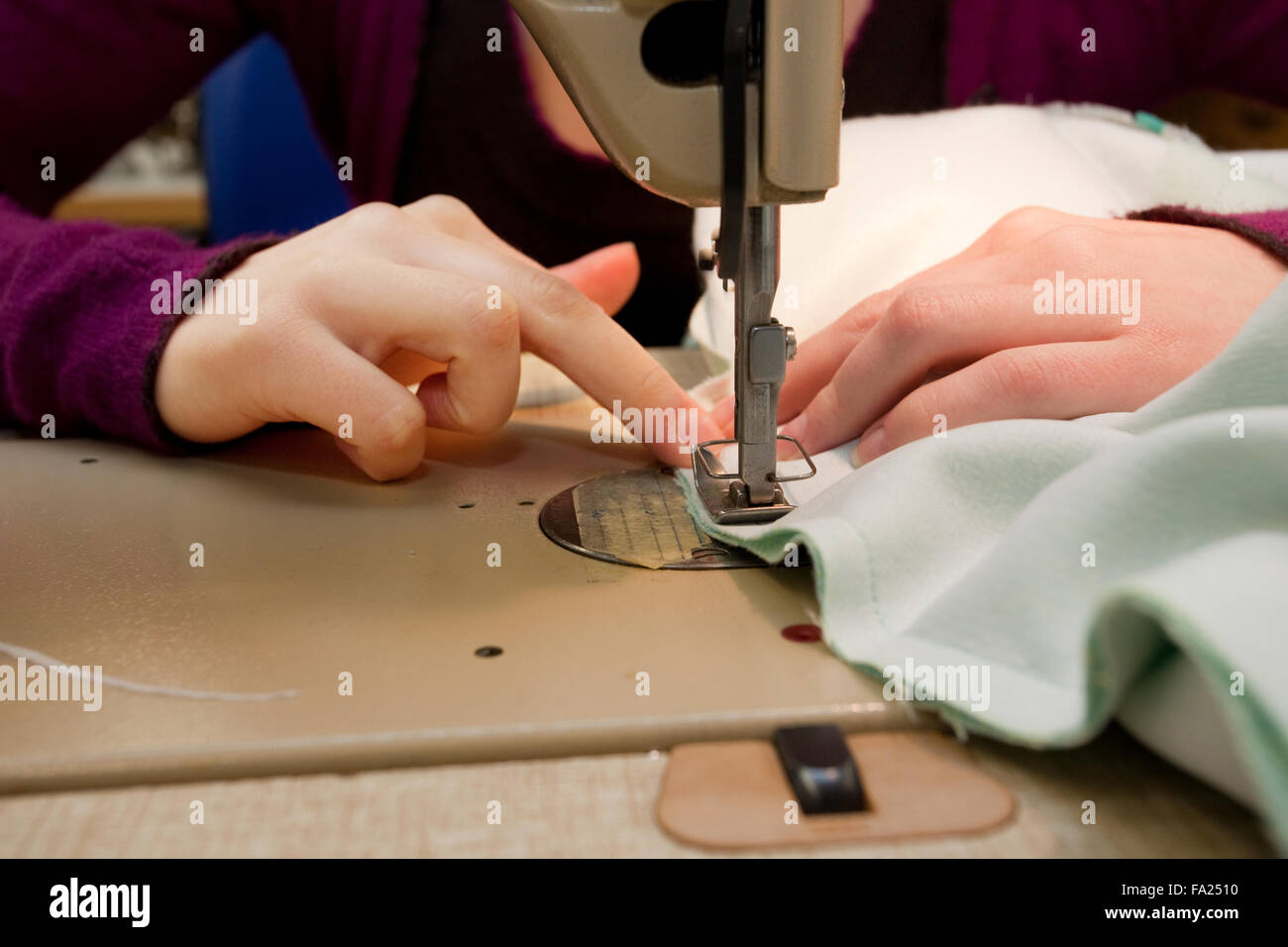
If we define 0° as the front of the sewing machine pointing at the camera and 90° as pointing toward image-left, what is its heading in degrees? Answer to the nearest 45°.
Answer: approximately 180°

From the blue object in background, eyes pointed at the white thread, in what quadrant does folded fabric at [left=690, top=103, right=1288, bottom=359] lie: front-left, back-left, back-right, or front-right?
front-left

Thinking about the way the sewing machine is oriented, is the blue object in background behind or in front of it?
in front
